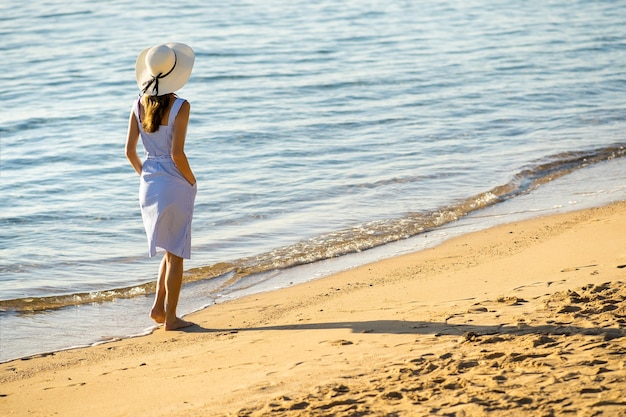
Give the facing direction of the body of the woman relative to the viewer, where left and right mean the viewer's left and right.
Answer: facing away from the viewer and to the right of the viewer
